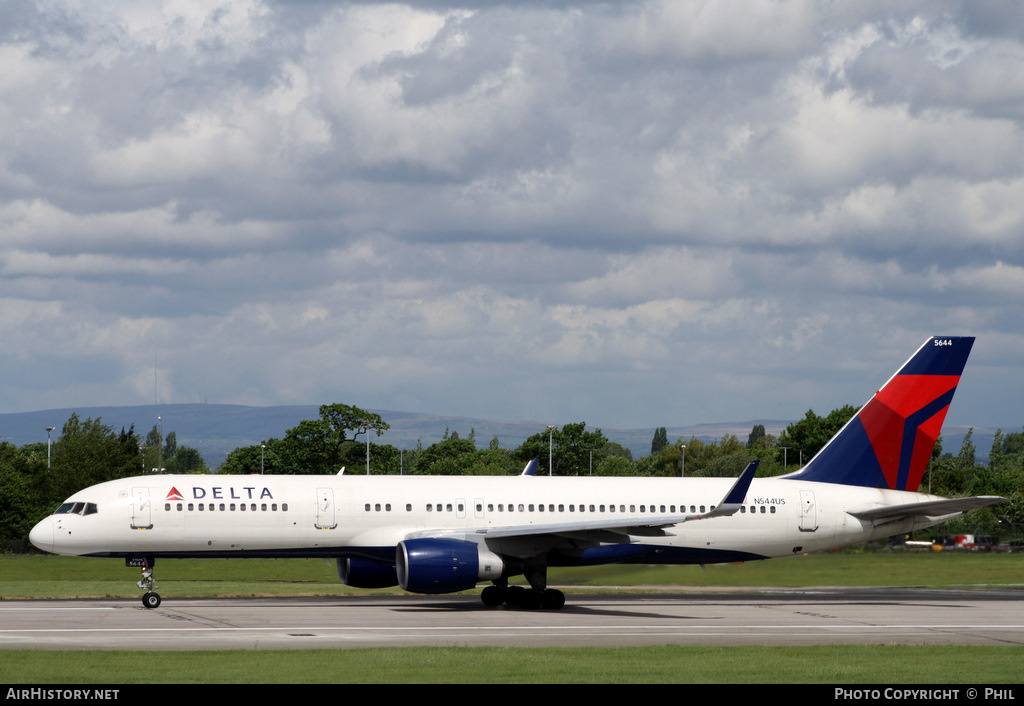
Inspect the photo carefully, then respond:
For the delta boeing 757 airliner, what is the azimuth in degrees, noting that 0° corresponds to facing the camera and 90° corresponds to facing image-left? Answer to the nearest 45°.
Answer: approximately 90°
